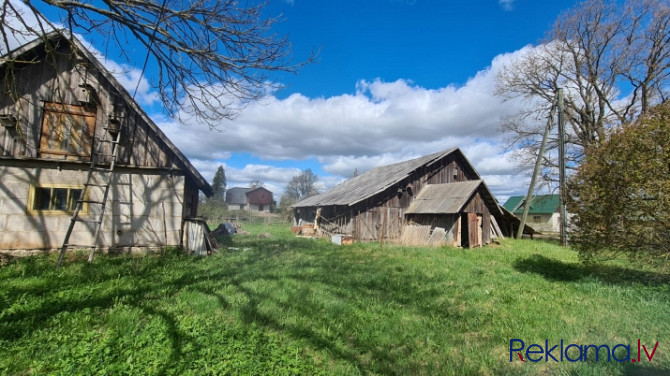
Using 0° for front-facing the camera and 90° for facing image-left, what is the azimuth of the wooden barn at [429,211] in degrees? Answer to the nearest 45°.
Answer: approximately 315°

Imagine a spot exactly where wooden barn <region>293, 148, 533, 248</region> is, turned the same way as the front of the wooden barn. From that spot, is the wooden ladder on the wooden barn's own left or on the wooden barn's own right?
on the wooden barn's own right

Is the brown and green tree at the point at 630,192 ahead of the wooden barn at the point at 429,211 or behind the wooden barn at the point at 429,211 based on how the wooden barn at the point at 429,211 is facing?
ahead

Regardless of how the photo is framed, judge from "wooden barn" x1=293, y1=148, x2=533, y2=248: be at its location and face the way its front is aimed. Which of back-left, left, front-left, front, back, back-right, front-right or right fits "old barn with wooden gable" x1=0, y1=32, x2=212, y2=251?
right
